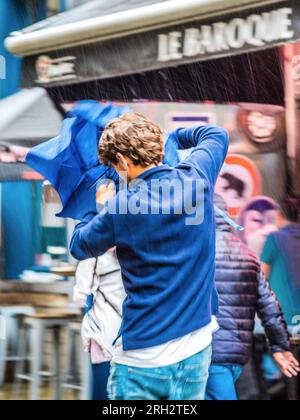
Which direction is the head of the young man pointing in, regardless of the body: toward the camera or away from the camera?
away from the camera

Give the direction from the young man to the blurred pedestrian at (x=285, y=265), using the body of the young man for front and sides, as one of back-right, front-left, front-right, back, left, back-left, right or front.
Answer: right

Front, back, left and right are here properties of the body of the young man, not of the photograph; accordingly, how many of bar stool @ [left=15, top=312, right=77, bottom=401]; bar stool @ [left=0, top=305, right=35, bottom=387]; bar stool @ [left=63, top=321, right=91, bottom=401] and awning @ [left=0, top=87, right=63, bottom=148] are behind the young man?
0

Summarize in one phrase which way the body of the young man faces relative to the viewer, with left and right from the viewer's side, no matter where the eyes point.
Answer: facing away from the viewer and to the left of the viewer

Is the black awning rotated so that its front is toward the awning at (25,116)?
no

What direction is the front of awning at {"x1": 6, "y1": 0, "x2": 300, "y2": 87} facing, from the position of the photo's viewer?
facing the viewer and to the left of the viewer

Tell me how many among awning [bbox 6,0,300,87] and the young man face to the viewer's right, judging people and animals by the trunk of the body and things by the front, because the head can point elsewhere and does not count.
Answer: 0

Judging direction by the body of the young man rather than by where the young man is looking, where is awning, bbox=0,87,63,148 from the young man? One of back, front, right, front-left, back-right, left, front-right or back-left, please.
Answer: front
